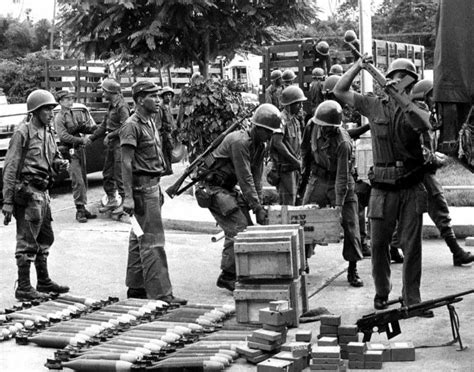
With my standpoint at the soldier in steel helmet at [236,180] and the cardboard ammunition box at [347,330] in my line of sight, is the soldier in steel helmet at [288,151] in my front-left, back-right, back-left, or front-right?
back-left

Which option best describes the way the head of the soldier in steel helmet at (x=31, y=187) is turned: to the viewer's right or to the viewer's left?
to the viewer's right

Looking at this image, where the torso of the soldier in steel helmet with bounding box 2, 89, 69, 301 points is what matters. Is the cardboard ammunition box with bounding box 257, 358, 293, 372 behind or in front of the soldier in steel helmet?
in front

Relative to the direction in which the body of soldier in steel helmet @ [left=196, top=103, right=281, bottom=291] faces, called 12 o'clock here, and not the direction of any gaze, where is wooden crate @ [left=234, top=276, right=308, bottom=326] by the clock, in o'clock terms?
The wooden crate is roughly at 3 o'clock from the soldier in steel helmet.

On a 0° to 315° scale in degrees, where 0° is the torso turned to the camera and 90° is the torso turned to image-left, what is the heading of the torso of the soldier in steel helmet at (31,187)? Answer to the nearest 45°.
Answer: approximately 315°

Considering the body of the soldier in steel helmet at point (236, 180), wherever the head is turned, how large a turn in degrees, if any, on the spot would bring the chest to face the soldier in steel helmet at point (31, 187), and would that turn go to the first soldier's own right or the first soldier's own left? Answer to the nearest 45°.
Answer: approximately 180°

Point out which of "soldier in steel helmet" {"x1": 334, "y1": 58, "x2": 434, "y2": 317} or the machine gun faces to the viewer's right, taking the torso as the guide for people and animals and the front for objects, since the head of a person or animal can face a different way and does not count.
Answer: the machine gun

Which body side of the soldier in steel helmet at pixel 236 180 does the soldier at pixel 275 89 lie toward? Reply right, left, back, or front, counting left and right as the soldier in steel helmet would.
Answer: left

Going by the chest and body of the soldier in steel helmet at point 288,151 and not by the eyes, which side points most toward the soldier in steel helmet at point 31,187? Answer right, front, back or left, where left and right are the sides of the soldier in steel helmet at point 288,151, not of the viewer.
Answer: right

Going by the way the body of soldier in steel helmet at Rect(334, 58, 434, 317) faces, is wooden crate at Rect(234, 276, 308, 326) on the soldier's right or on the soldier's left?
on the soldier's right
